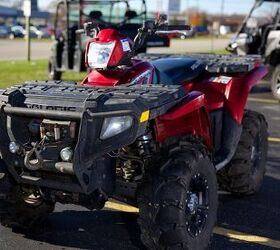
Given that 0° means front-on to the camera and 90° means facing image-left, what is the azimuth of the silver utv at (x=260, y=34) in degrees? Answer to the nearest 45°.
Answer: approximately 45°

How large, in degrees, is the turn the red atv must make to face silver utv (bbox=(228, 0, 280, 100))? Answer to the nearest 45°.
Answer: approximately 135° to its right

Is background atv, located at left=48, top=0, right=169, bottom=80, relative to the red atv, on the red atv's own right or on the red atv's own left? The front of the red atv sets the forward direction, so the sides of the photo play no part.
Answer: on the red atv's own right

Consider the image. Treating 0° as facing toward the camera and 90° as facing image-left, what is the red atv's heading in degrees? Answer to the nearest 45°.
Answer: approximately 45°
